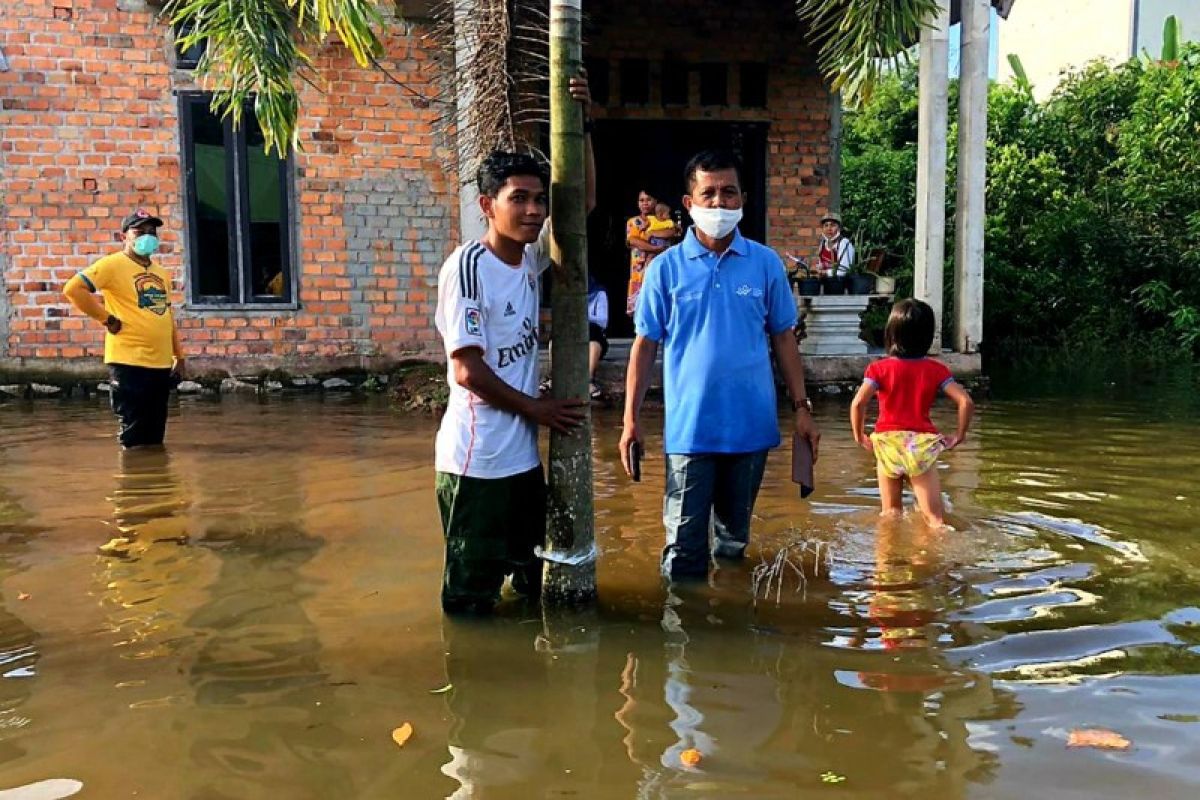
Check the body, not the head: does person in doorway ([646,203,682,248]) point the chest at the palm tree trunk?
yes

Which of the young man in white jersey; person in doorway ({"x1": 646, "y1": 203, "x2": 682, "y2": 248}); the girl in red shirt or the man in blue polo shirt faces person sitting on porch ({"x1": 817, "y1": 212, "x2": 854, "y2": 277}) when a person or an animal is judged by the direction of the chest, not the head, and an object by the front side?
the girl in red shirt

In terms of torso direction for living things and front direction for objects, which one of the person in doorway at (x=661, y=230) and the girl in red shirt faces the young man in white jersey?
the person in doorway

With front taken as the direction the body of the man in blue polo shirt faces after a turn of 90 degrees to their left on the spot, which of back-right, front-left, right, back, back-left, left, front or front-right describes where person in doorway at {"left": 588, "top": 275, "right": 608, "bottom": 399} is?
left

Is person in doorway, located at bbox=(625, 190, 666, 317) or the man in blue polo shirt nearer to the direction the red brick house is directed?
the man in blue polo shirt

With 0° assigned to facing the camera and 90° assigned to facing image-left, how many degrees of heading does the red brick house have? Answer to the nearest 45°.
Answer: approximately 0°

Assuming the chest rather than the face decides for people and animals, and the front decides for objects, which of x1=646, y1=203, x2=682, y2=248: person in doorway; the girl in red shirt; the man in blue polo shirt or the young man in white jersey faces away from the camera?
the girl in red shirt

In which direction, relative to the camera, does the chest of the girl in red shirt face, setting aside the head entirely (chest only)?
away from the camera
